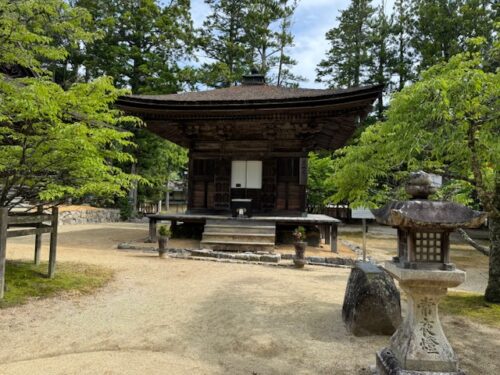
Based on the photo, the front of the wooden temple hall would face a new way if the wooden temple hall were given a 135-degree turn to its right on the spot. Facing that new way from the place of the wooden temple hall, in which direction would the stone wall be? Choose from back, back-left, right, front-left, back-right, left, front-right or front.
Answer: front

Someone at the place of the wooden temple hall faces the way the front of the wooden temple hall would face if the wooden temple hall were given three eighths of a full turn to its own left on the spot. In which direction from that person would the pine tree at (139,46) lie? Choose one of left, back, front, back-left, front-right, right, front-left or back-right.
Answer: left

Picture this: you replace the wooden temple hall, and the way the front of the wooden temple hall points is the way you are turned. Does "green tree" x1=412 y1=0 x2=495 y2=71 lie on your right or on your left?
on your left

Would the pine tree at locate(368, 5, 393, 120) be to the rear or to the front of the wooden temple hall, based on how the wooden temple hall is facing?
to the rear

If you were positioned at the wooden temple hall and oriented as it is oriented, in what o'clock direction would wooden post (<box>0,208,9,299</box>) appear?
The wooden post is roughly at 1 o'clock from the wooden temple hall.

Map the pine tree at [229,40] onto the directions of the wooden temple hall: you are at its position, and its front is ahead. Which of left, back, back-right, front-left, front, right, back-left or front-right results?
back

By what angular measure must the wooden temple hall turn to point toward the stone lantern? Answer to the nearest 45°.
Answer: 0° — it already faces it

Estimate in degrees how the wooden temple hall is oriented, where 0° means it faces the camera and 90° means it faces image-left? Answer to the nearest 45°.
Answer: approximately 0°

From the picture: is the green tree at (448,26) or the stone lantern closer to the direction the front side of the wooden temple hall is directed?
the stone lantern

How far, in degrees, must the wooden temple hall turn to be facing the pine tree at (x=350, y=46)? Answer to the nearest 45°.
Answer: approximately 135° to its left

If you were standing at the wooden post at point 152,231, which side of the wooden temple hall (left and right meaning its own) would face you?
right
